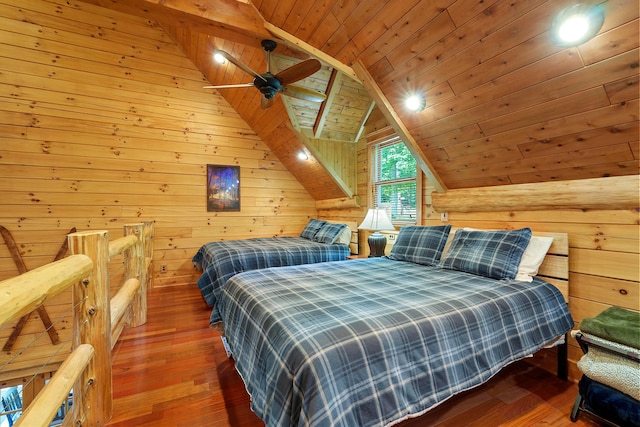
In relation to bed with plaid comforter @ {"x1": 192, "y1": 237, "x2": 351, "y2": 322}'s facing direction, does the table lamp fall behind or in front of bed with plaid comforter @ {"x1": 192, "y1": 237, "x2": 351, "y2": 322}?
behind

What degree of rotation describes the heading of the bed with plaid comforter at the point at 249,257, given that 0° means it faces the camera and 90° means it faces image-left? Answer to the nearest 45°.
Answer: approximately 90°

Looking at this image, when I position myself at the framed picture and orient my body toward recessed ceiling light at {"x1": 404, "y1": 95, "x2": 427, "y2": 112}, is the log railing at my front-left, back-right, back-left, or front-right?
front-right

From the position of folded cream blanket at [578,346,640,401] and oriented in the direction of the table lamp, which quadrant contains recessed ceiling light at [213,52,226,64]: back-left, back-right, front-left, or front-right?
front-left

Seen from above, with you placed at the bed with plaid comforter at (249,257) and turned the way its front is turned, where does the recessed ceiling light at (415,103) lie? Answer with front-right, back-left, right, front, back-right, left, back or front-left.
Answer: back-left

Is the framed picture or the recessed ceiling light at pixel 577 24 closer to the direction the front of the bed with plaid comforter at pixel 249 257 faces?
the framed picture
